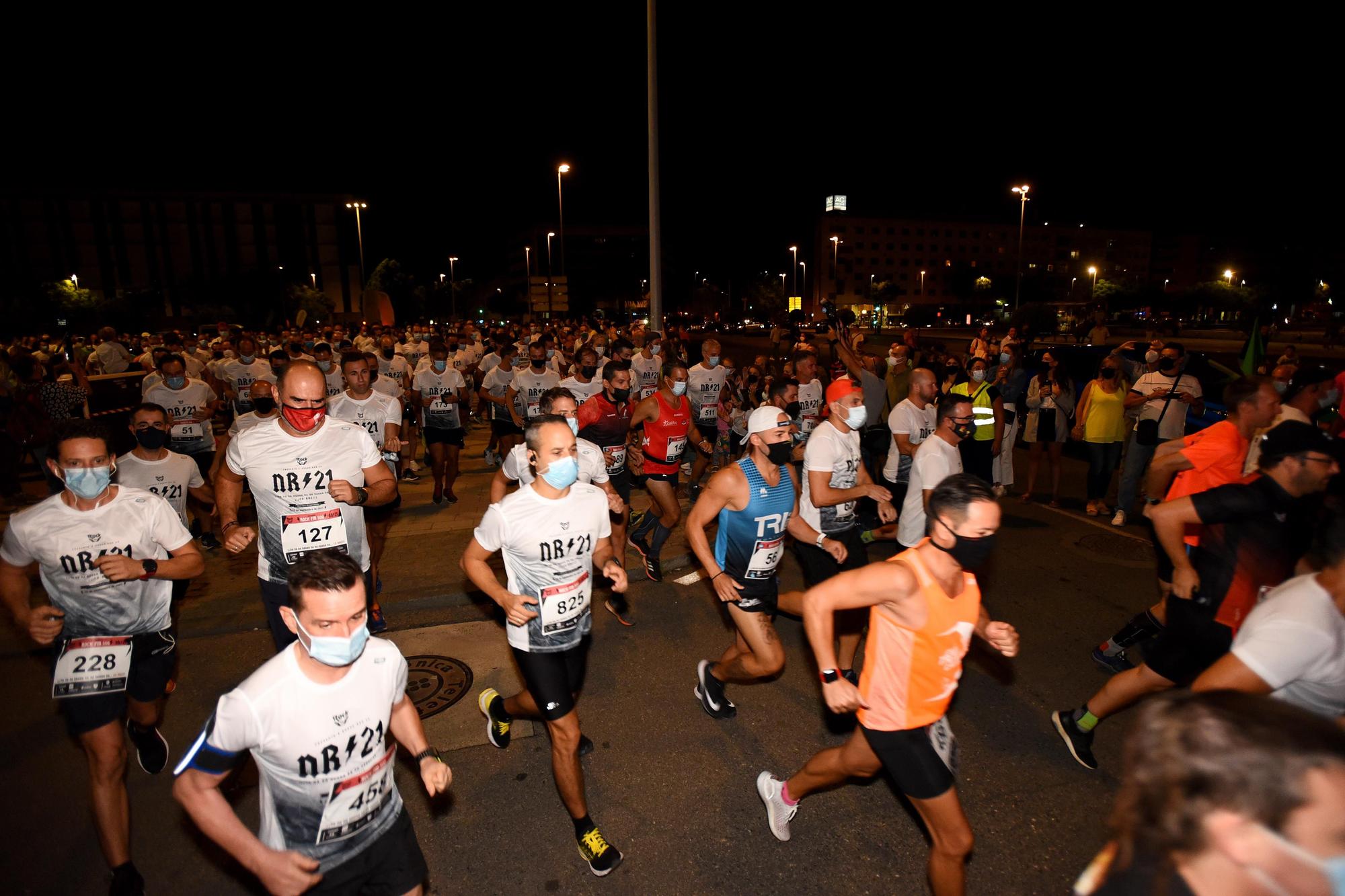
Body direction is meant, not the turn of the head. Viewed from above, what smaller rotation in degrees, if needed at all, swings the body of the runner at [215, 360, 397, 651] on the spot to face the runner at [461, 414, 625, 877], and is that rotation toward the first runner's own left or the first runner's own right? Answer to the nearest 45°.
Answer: approximately 45° to the first runner's own left

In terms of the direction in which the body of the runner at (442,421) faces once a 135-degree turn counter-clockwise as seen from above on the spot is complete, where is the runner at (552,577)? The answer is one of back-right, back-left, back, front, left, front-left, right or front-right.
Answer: back-right

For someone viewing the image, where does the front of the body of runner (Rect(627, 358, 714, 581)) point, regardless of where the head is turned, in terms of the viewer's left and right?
facing the viewer and to the right of the viewer

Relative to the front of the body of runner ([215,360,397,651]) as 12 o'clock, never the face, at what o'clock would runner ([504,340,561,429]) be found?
runner ([504,340,561,429]) is roughly at 7 o'clock from runner ([215,360,397,651]).

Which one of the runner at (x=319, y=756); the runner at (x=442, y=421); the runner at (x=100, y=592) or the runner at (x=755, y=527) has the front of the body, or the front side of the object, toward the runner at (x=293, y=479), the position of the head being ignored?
the runner at (x=442, y=421)
